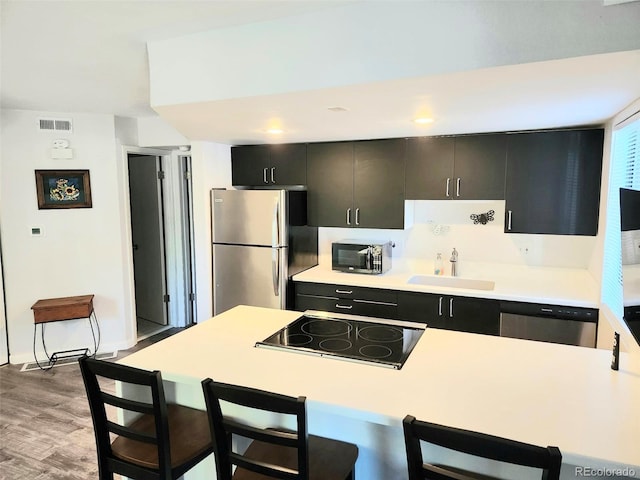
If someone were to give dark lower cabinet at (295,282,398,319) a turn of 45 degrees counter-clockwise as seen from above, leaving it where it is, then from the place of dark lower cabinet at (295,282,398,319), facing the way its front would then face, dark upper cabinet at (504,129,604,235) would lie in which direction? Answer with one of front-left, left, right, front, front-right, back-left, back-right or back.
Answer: left

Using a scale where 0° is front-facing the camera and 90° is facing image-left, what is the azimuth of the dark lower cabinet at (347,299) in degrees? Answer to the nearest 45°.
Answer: approximately 45°

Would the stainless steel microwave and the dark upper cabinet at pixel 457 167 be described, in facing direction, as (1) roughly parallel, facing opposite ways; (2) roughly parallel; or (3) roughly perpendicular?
roughly parallel

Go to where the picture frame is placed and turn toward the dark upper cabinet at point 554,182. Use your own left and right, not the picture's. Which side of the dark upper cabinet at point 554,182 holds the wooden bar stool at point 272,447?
right

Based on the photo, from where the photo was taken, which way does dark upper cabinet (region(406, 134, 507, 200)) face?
toward the camera

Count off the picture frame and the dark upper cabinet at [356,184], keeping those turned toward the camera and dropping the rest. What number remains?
2

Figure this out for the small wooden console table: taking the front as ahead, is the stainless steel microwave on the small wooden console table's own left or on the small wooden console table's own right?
on the small wooden console table's own left

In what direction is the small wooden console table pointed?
toward the camera

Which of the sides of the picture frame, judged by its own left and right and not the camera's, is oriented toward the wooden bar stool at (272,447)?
front

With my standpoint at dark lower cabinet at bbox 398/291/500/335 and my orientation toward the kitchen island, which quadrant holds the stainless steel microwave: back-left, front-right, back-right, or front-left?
back-right

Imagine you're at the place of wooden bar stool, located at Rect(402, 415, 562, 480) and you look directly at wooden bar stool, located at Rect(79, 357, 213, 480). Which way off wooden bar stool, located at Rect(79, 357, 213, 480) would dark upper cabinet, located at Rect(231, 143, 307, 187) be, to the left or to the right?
right

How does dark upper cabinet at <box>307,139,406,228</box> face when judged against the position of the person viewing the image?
facing the viewer

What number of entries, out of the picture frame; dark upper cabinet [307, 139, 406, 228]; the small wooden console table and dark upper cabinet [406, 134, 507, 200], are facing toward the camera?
4

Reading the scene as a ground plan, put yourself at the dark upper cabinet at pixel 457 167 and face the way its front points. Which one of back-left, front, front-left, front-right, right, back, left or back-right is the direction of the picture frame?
right
